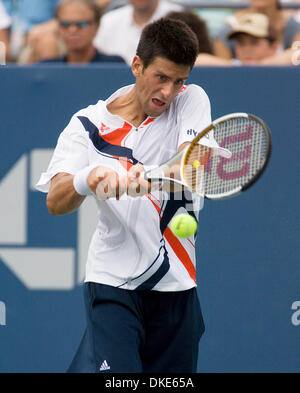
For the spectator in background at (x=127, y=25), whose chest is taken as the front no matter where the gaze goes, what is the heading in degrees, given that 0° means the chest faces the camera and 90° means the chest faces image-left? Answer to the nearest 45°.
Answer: approximately 0°

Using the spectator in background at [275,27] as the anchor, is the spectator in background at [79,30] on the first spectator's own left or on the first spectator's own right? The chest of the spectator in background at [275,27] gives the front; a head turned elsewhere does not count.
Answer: on the first spectator's own right

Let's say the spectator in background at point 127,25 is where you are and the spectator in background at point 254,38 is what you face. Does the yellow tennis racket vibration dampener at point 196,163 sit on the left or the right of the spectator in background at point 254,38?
right

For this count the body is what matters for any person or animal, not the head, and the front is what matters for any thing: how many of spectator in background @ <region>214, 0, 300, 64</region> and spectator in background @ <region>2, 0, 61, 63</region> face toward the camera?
2

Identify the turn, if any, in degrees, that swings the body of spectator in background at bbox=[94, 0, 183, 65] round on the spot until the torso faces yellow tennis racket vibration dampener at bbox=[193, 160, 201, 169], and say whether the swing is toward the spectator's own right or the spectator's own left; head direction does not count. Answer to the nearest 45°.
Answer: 0° — they already face it

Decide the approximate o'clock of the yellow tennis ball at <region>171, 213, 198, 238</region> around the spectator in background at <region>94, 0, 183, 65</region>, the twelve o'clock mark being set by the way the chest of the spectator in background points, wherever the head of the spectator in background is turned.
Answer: The yellow tennis ball is roughly at 12 o'clock from the spectator in background.

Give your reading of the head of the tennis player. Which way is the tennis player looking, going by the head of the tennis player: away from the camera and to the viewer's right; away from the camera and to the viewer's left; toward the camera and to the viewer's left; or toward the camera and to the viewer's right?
toward the camera and to the viewer's right

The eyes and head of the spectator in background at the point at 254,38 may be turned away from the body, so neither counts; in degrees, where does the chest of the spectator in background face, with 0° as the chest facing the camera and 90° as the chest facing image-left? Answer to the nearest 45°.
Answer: approximately 45°
